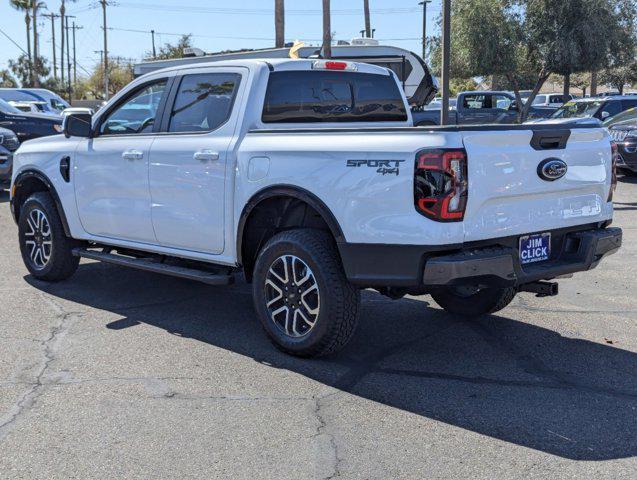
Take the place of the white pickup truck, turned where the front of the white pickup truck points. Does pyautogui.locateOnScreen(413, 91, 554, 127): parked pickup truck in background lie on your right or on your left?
on your right

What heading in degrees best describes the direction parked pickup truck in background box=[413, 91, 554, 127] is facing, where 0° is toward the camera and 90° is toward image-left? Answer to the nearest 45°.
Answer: approximately 270°

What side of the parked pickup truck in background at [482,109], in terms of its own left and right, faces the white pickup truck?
right

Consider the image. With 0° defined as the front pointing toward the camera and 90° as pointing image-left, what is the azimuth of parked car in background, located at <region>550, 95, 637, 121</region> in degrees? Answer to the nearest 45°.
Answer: approximately 45°

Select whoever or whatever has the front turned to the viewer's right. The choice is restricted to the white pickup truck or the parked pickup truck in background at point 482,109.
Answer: the parked pickup truck in background

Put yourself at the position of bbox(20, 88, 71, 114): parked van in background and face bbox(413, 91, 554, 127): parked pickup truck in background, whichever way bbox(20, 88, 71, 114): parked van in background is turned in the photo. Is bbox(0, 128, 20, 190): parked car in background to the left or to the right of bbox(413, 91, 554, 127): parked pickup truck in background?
right

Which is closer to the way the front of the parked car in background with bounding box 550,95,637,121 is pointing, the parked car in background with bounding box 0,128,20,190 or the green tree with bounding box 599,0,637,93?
the parked car in background
